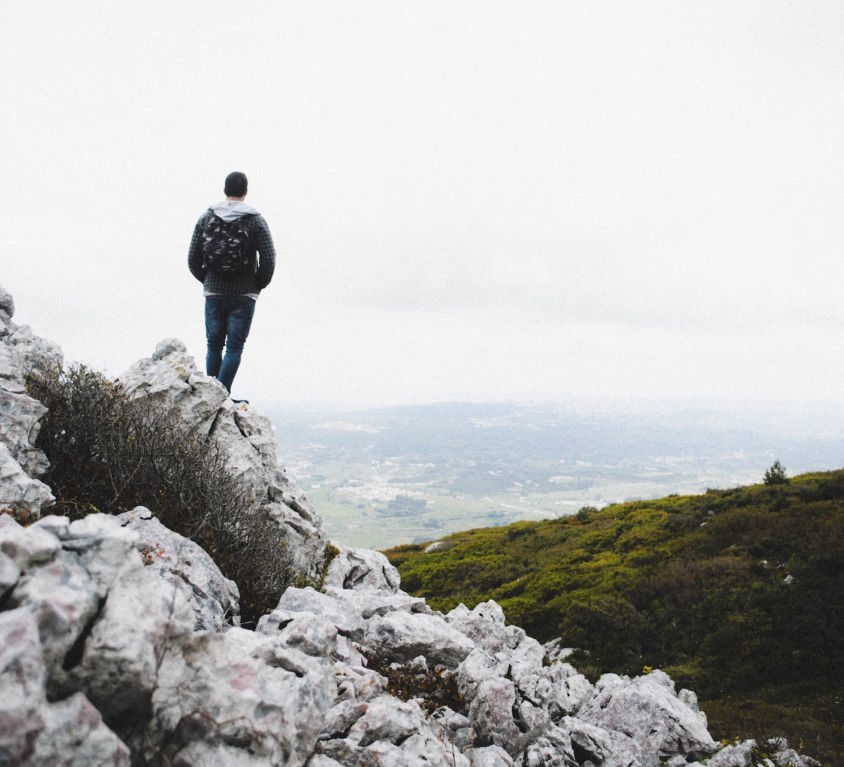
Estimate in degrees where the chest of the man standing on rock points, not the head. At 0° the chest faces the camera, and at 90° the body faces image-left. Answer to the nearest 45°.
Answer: approximately 180°

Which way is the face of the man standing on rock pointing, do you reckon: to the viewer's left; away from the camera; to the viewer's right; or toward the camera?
away from the camera

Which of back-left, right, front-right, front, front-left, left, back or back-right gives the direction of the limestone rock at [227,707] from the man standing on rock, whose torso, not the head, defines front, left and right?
back

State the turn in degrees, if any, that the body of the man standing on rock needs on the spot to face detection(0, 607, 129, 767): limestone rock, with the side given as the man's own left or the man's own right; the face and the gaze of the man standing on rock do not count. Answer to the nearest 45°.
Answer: approximately 180°
